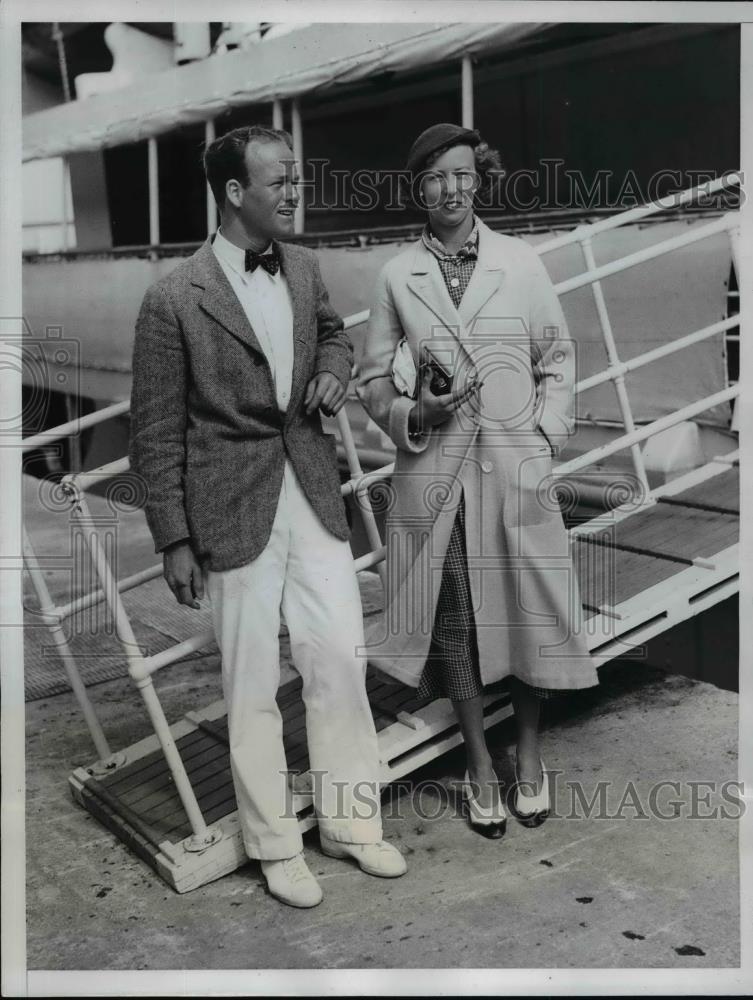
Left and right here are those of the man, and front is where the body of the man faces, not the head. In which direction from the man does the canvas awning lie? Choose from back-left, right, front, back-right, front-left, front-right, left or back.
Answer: back-left

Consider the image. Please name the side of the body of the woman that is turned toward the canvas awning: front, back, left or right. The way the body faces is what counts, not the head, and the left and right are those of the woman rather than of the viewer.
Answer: back

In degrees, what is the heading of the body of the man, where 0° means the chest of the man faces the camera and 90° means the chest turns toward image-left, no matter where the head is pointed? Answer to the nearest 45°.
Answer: approximately 315°
